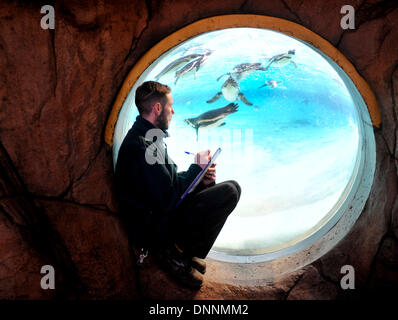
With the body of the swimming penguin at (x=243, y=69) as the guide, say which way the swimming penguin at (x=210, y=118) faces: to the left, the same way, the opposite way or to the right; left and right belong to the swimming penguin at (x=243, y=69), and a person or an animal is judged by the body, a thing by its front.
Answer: the same way

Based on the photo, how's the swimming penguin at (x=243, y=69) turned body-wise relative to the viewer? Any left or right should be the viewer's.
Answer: facing to the left of the viewer

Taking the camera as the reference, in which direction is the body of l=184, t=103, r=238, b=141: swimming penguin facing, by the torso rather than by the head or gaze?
to the viewer's left

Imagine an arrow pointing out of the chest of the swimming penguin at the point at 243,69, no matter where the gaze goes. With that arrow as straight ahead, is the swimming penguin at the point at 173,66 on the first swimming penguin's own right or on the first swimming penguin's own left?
on the first swimming penguin's own left

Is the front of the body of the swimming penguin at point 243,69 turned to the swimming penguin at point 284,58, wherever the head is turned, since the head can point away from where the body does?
no

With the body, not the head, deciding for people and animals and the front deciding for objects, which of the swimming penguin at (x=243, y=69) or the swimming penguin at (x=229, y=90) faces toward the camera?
the swimming penguin at (x=229, y=90)

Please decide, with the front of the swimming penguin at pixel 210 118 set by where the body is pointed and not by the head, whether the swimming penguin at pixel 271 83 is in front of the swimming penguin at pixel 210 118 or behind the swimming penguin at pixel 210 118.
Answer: behind

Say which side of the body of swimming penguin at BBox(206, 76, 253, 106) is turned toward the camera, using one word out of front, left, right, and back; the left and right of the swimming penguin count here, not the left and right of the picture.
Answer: front
